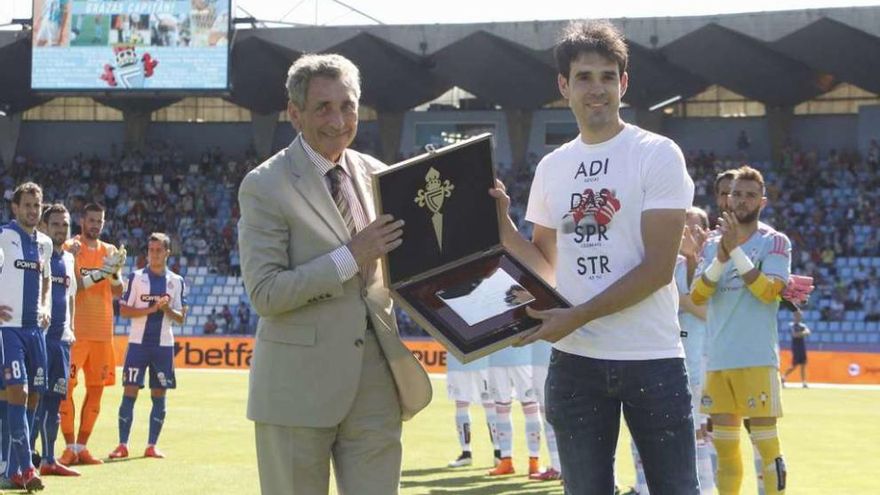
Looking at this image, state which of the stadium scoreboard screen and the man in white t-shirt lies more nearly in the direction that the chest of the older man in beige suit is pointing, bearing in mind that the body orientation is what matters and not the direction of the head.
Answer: the man in white t-shirt

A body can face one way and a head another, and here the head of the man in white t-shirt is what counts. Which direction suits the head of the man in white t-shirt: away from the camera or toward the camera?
toward the camera

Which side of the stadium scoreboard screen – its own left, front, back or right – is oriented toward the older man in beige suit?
front

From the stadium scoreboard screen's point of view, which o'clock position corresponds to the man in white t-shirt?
The man in white t-shirt is roughly at 12 o'clock from the stadium scoreboard screen.

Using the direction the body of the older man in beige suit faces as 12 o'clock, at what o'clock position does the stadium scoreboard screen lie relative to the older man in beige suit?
The stadium scoreboard screen is roughly at 7 o'clock from the older man in beige suit.

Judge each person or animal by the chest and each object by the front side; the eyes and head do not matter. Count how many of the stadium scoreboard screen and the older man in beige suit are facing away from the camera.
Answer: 0

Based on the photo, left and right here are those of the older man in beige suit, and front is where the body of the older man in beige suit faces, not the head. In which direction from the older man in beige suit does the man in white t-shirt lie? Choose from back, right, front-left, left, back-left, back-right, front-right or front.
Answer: front-left

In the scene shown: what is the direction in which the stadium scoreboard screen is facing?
toward the camera

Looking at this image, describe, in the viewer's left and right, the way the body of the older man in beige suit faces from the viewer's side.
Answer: facing the viewer and to the right of the viewer
